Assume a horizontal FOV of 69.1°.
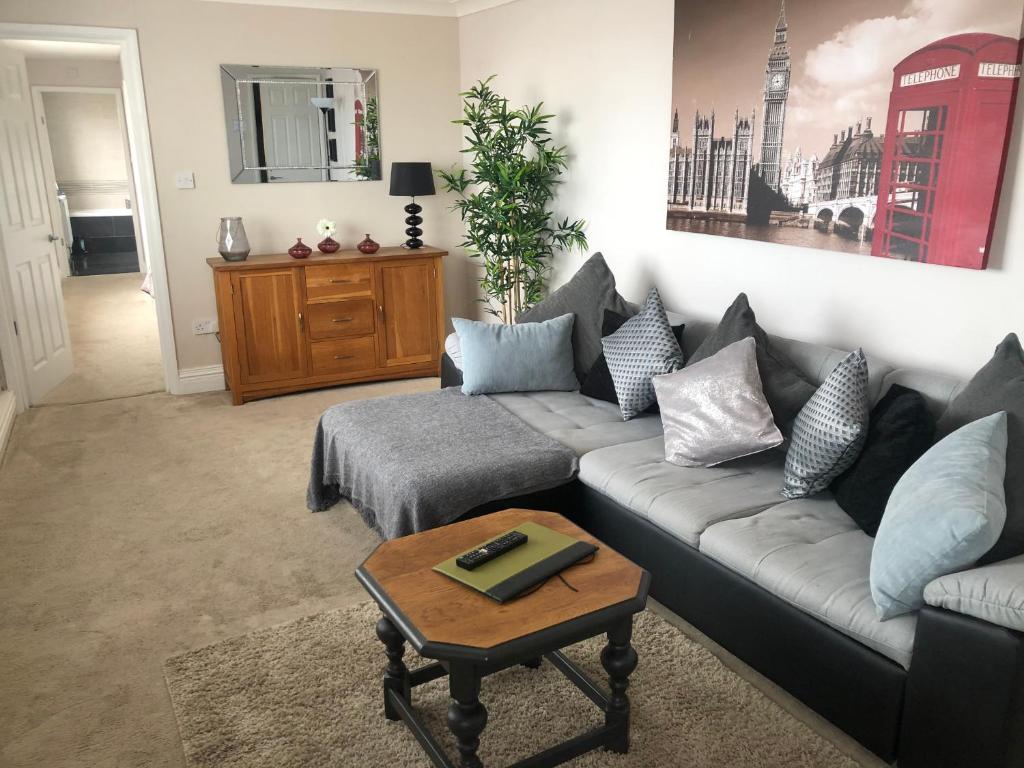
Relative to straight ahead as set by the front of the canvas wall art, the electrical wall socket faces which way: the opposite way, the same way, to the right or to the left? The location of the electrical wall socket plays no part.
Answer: to the left

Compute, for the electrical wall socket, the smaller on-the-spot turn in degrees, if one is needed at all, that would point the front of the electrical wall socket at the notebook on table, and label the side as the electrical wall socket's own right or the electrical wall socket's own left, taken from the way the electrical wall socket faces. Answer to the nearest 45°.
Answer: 0° — it already faces it

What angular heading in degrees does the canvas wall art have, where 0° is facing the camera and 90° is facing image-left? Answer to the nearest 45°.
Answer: approximately 45°

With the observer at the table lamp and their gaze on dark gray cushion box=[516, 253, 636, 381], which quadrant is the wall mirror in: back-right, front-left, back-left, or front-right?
back-right

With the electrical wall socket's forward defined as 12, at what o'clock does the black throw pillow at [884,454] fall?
The black throw pillow is roughly at 11 o'clock from the electrical wall socket.

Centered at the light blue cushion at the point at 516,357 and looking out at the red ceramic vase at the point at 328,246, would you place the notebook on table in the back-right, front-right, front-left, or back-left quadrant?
back-left

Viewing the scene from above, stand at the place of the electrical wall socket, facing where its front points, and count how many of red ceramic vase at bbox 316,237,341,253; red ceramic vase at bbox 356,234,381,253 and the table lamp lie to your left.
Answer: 3

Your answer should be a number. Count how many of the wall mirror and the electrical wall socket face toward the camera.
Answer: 2

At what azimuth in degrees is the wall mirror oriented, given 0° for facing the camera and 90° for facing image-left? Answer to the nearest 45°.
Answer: approximately 0°

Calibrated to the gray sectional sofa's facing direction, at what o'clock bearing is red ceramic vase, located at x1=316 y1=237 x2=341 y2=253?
The red ceramic vase is roughly at 3 o'clock from the gray sectional sofa.

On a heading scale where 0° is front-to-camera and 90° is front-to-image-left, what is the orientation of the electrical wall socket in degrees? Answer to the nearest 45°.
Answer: approximately 0°
